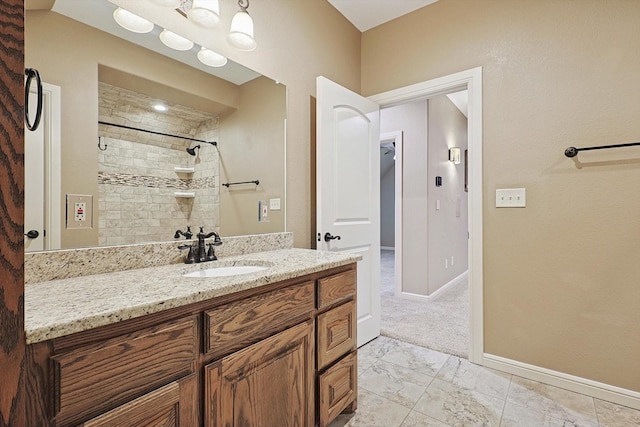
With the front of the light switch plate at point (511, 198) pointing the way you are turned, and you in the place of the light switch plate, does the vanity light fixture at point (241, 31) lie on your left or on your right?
on your right

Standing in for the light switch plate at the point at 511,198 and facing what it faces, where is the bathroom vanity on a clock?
The bathroom vanity is roughly at 1 o'clock from the light switch plate.

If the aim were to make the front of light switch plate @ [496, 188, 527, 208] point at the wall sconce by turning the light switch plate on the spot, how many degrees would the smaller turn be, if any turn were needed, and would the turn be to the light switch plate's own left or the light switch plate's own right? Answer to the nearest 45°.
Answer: approximately 180°

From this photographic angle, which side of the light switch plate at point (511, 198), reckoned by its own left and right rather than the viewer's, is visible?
front

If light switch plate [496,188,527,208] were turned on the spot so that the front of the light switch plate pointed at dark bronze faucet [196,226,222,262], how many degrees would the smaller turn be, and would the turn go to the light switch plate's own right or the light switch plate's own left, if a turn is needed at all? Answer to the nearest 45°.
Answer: approximately 45° to the light switch plate's own right

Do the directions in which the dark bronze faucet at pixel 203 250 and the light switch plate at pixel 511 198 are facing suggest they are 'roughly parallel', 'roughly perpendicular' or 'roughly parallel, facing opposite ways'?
roughly perpendicular

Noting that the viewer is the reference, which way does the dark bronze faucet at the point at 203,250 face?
facing the viewer and to the right of the viewer

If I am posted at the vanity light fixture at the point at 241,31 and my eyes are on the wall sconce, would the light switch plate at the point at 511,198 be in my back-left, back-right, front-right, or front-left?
front-right

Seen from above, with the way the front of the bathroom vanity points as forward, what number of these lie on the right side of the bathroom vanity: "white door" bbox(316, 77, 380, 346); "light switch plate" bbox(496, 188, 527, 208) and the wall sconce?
0

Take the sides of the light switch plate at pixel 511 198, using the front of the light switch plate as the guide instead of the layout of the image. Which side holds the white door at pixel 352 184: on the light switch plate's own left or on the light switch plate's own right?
on the light switch plate's own right

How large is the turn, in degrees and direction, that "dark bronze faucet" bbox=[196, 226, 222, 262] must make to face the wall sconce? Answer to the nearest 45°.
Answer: approximately 90° to its left

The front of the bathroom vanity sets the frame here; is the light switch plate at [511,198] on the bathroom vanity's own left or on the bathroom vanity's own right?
on the bathroom vanity's own left

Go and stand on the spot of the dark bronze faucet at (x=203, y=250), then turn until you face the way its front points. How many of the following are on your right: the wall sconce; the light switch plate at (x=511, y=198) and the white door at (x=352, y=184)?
0
